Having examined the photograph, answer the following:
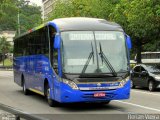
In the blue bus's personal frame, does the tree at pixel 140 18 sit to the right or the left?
on its left

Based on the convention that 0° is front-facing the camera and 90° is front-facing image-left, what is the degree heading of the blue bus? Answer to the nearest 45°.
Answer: approximately 315°
